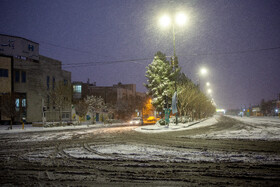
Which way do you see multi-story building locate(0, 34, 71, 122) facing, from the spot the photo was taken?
facing the viewer and to the right of the viewer

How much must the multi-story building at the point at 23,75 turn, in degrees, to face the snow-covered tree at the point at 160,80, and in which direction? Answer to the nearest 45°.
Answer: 0° — it already faces it
